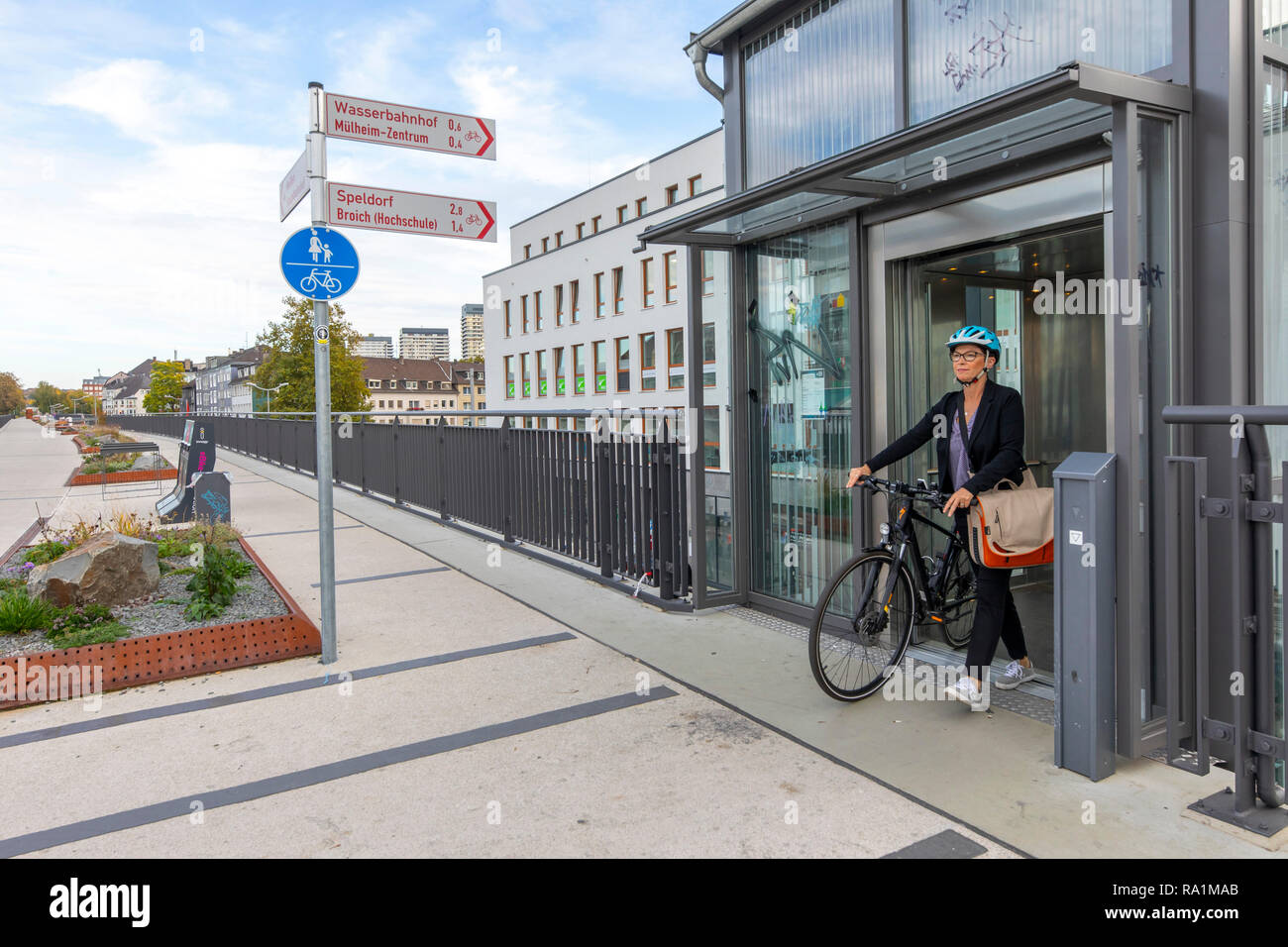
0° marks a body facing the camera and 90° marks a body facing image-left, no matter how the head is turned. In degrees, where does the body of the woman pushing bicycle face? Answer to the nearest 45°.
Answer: approximately 45°

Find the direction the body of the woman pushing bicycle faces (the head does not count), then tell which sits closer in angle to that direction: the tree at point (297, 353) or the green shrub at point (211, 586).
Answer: the green shrub

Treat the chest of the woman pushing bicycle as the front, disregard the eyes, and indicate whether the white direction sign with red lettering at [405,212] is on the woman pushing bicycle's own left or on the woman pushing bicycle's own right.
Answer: on the woman pushing bicycle's own right

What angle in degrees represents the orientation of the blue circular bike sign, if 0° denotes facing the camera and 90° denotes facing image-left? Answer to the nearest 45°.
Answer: approximately 0°
